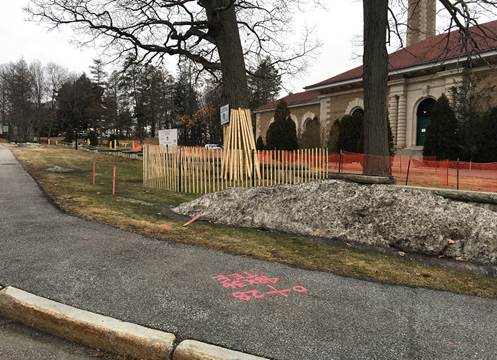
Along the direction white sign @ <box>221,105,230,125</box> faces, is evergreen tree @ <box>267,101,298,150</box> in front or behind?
behind

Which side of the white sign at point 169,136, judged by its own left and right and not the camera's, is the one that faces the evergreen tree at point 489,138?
left

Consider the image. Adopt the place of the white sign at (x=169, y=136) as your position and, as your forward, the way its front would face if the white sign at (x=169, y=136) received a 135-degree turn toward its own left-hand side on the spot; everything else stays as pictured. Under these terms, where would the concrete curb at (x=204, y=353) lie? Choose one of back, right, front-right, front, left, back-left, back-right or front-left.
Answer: back-right

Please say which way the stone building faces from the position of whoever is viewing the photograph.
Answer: facing the viewer and to the left of the viewer

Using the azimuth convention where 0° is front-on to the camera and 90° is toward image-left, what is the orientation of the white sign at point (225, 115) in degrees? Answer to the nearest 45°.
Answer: approximately 45°

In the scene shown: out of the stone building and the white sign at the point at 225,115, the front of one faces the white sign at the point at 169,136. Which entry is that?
the stone building

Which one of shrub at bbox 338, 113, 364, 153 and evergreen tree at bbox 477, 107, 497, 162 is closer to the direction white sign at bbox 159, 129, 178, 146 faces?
the evergreen tree

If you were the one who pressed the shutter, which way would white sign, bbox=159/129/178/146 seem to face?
facing the viewer

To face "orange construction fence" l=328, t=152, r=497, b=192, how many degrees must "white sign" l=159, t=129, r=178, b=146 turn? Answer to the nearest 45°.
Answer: approximately 45° to its left

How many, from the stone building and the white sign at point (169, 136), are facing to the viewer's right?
0

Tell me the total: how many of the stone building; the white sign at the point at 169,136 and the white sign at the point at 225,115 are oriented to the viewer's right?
0
